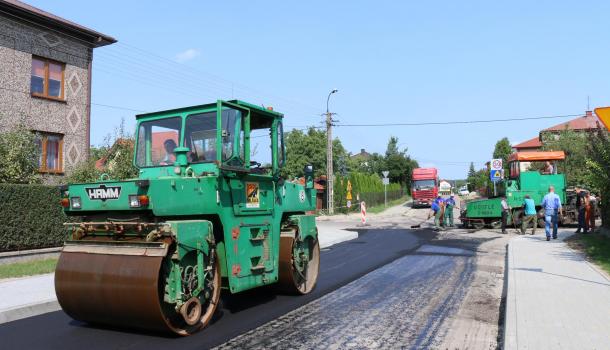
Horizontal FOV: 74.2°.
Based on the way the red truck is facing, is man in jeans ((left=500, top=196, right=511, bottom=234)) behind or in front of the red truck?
in front

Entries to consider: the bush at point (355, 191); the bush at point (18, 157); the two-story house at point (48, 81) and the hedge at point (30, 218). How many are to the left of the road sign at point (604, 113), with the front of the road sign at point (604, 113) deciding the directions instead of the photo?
0

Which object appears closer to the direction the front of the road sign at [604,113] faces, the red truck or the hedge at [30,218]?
the hedge

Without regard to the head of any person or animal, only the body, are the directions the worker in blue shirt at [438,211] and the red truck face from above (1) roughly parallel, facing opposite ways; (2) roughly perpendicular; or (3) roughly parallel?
roughly perpendicular

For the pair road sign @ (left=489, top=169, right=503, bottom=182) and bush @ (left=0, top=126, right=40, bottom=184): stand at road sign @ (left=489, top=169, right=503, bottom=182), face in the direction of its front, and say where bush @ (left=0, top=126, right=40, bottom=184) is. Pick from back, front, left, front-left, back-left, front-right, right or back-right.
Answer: front-right

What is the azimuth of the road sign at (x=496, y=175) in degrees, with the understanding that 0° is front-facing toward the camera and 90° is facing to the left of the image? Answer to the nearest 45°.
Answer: approximately 0°

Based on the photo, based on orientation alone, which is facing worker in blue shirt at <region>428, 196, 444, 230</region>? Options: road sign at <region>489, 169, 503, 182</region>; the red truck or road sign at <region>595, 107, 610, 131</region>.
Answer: the red truck

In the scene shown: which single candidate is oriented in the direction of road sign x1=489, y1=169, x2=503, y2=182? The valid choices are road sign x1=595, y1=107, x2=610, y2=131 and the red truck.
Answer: the red truck

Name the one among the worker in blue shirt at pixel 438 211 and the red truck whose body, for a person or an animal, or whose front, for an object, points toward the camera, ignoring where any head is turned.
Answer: the red truck

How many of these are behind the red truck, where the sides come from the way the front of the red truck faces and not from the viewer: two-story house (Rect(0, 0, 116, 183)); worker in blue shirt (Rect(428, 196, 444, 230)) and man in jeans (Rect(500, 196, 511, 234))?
0

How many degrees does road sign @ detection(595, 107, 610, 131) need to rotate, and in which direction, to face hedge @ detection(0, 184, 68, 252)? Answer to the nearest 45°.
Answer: approximately 90° to its right

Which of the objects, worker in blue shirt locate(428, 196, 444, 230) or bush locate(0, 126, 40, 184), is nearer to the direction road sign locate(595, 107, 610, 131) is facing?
the bush

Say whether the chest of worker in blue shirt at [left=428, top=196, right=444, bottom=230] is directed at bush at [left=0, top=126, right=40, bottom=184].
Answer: no

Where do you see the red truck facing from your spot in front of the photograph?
facing the viewer

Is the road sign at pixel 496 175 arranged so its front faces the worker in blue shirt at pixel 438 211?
no

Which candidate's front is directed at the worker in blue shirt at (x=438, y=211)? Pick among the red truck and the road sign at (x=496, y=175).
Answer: the red truck

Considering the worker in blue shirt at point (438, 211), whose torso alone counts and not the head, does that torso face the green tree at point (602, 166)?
no
